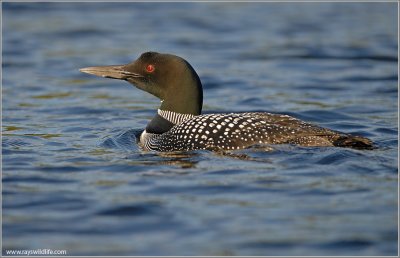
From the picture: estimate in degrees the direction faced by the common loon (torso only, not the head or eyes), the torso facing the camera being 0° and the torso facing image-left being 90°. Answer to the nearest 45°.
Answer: approximately 90°
